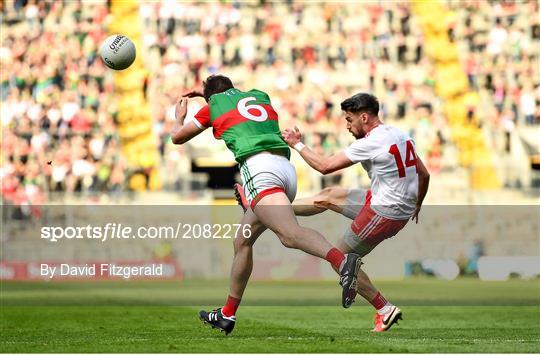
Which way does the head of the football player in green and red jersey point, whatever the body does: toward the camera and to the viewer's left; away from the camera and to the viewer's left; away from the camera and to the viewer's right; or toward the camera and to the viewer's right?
away from the camera and to the viewer's left

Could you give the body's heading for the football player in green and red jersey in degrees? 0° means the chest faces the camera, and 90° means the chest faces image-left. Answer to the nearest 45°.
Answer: approximately 135°
